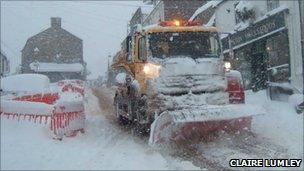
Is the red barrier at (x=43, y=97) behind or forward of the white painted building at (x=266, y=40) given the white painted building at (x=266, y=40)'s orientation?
forward

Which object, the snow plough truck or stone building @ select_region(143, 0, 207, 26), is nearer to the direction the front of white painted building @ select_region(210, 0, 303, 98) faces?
the snow plough truck

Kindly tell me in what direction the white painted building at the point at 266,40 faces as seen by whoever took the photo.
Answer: facing the viewer and to the left of the viewer

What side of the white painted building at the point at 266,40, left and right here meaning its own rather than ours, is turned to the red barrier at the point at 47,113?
front

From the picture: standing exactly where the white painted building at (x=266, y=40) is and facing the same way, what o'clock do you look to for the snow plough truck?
The snow plough truck is roughly at 11 o'clock from the white painted building.

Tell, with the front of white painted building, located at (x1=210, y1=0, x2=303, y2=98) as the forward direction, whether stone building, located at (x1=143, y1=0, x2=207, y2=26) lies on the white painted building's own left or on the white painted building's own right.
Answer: on the white painted building's own right

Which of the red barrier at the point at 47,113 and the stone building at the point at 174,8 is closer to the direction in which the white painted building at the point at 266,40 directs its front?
the red barrier
